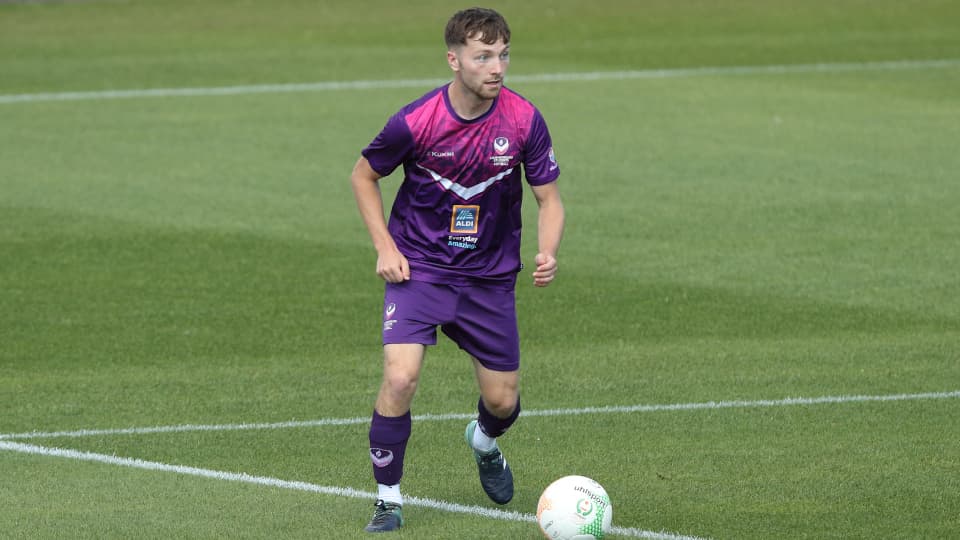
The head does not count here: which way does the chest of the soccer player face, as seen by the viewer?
toward the camera
